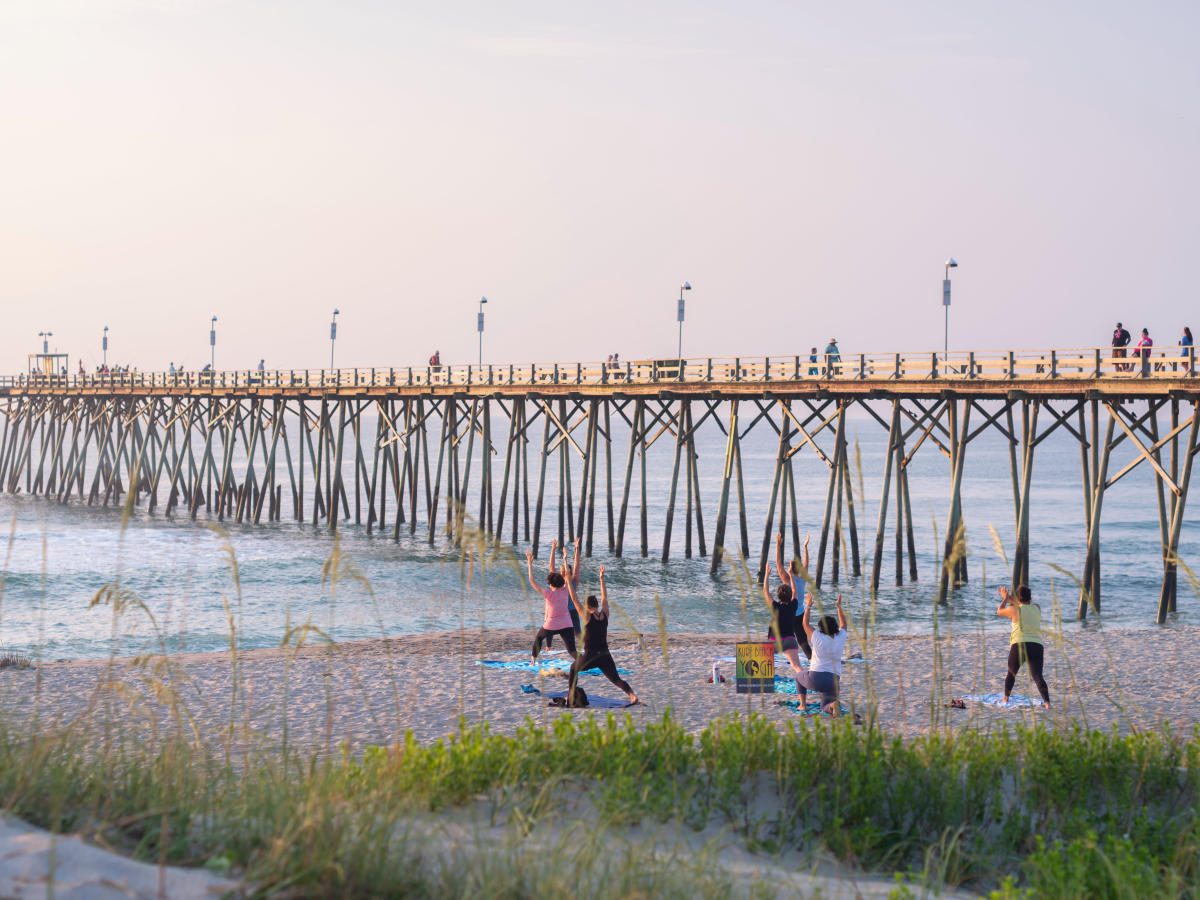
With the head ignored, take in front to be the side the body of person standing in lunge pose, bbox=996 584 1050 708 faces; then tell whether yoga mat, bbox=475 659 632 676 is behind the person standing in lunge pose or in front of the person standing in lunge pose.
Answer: in front

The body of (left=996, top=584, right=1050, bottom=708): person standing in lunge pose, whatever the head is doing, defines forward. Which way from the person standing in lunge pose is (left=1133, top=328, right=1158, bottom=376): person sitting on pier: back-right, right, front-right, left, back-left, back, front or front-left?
front-right

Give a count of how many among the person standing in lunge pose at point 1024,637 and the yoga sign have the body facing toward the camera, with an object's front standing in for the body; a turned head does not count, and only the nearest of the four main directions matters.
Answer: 1

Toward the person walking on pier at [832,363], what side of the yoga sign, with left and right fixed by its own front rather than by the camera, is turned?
back

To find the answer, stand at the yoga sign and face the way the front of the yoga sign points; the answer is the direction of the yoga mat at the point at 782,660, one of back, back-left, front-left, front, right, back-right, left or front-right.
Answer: back

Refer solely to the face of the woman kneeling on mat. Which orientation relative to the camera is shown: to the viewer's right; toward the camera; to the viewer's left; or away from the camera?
away from the camera

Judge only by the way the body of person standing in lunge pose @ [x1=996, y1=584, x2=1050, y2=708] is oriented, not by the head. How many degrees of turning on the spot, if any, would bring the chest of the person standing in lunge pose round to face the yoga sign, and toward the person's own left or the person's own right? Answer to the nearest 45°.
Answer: approximately 90° to the person's own left

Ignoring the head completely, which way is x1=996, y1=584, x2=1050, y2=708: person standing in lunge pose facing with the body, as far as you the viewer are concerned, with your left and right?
facing away from the viewer and to the left of the viewer

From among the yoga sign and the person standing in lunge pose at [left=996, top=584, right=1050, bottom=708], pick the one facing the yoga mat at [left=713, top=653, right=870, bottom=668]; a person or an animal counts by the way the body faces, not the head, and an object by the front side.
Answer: the person standing in lunge pose

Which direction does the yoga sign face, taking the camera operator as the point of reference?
facing the viewer

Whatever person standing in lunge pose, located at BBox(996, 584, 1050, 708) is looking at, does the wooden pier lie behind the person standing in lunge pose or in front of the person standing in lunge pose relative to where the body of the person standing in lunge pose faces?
in front
